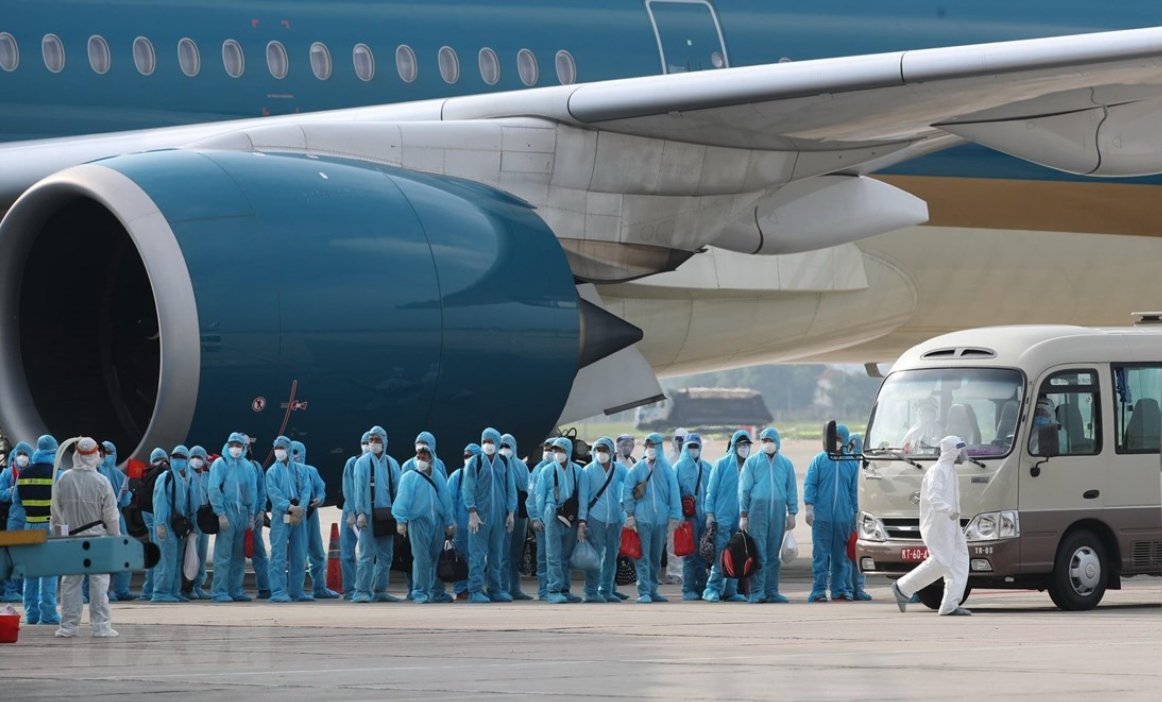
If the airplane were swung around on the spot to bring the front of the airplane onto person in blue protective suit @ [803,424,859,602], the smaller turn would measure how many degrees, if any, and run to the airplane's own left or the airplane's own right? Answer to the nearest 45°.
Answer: approximately 135° to the airplane's own left

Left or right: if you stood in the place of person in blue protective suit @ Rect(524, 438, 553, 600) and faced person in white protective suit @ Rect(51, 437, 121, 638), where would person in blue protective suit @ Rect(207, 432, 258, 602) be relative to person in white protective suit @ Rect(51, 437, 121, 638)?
right

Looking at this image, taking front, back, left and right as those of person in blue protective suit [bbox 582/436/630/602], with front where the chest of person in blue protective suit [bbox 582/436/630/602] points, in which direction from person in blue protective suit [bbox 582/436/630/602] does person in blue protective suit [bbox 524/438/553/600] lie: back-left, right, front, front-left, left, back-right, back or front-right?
right

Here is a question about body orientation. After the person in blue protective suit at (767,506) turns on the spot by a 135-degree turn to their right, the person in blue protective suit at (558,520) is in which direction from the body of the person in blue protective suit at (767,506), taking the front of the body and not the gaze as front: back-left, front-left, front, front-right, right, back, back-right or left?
front-left

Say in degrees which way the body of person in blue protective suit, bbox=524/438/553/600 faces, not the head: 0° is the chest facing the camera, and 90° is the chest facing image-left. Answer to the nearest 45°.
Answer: approximately 0°
